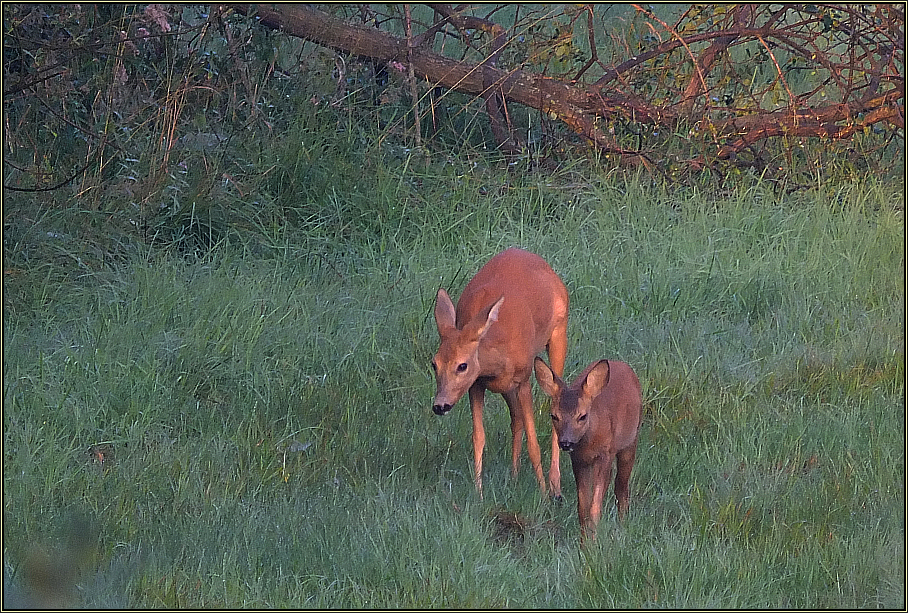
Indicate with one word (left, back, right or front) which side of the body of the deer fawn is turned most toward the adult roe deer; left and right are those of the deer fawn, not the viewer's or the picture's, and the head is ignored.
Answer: right

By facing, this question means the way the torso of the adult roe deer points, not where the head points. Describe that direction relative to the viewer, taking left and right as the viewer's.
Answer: facing the viewer and to the left of the viewer

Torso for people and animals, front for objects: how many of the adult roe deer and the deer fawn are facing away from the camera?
0

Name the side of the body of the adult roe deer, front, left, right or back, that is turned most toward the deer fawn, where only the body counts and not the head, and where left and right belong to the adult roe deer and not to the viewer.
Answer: left
